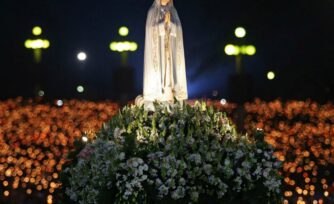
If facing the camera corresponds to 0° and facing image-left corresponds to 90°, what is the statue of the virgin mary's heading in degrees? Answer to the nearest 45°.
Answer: approximately 0°

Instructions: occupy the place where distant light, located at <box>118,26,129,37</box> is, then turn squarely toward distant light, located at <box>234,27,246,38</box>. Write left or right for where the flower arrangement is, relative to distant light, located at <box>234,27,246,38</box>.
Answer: right

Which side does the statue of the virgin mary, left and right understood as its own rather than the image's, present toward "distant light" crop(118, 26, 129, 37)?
back

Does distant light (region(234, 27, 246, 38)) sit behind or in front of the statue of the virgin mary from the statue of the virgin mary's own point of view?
behind

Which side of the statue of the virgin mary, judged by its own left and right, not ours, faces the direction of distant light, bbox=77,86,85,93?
back
